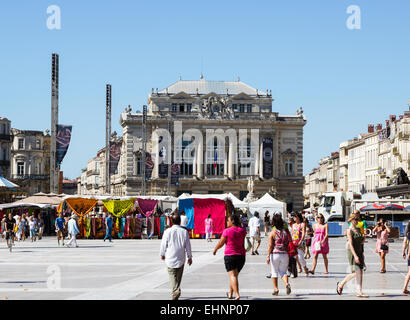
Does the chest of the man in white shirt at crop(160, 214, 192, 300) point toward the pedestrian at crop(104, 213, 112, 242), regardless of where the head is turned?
yes

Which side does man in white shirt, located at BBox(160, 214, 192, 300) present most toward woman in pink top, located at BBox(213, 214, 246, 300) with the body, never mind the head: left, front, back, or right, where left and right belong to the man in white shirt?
right

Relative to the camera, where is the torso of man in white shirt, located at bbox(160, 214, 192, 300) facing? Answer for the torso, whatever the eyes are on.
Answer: away from the camera

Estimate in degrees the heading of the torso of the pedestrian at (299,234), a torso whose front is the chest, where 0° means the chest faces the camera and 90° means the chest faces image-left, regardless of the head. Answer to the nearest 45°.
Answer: approximately 45°

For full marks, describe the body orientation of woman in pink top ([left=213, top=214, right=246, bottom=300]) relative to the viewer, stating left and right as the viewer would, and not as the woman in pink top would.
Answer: facing away from the viewer and to the left of the viewer

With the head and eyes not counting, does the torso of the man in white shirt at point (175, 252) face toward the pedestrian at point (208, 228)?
yes
